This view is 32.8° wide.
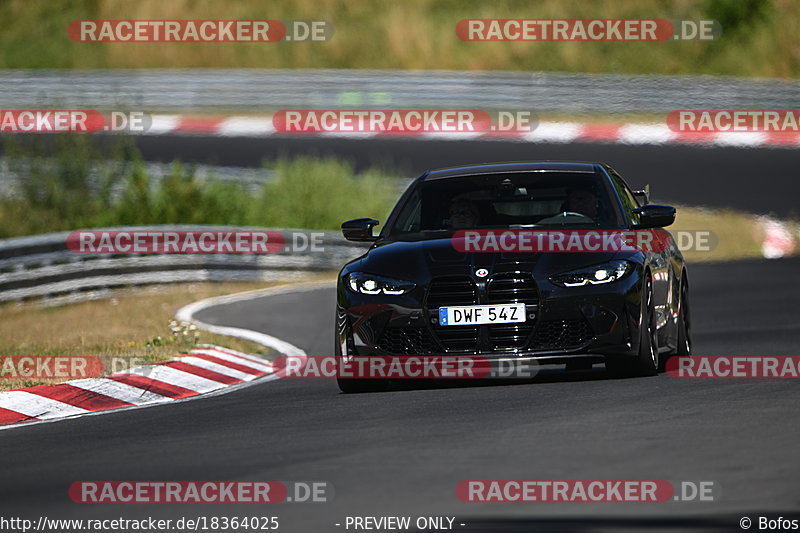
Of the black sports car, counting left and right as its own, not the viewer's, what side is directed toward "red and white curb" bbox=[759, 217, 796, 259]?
back

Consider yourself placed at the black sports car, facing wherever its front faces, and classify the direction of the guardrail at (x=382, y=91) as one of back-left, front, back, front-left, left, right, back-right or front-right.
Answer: back

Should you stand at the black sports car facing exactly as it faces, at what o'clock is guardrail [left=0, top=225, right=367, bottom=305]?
The guardrail is roughly at 5 o'clock from the black sports car.

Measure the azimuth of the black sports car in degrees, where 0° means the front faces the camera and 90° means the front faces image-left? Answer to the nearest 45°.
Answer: approximately 0°
